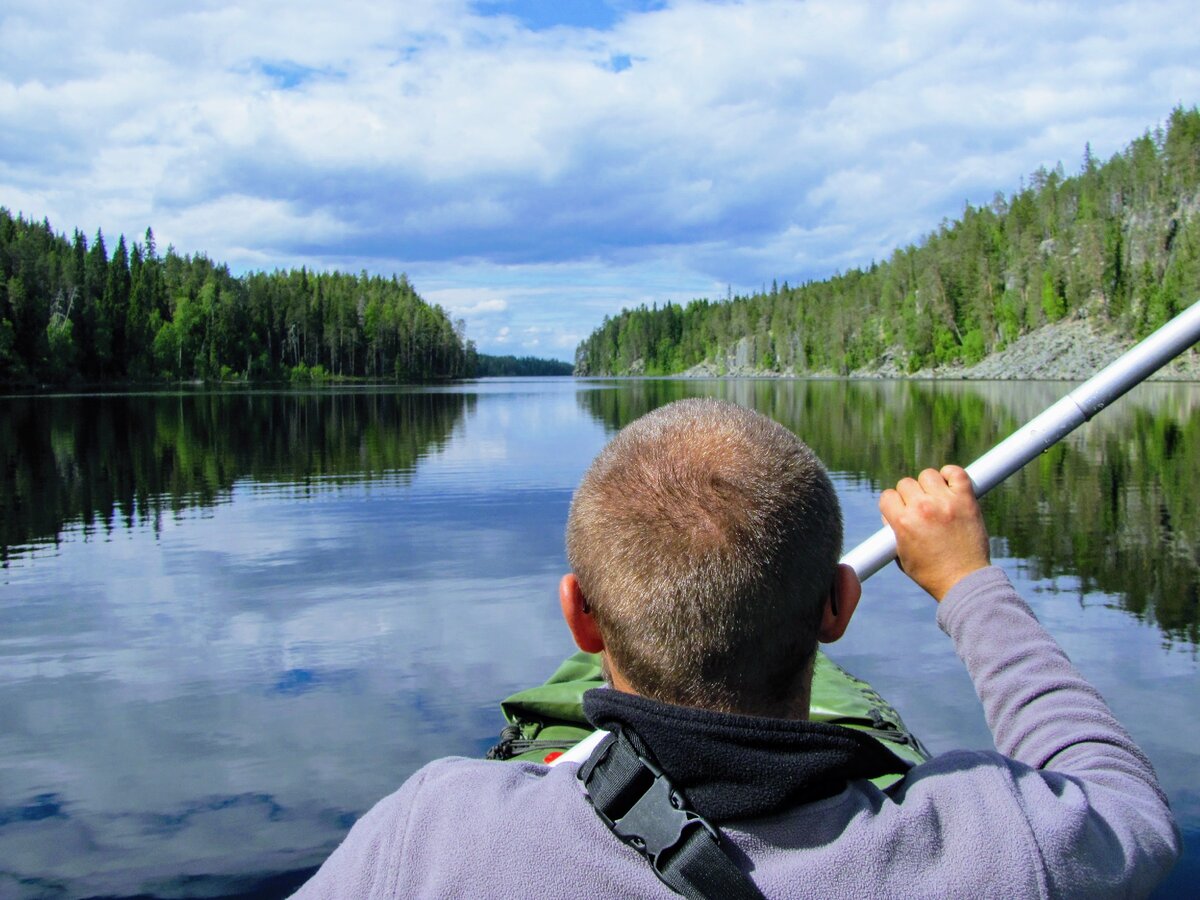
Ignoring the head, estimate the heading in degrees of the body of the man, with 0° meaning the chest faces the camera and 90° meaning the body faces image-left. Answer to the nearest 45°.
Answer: approximately 180°

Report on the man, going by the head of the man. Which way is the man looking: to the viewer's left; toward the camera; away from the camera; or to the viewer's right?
away from the camera
